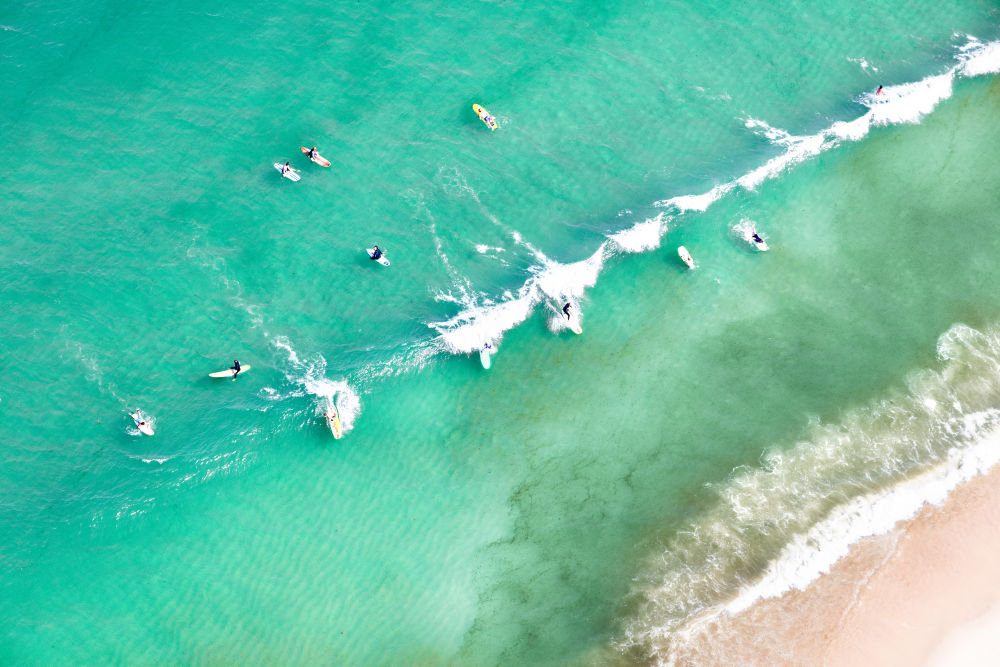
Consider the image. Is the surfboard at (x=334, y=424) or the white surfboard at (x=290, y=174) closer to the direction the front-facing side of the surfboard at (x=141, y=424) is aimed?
the surfboard

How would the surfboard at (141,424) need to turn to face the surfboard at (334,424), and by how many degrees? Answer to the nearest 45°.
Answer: approximately 45° to its left

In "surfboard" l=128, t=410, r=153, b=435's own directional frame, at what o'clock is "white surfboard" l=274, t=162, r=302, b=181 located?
The white surfboard is roughly at 8 o'clock from the surfboard.

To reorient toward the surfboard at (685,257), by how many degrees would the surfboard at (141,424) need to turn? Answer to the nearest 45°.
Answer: approximately 45° to its left

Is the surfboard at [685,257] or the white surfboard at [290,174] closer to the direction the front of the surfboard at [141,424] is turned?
the surfboard

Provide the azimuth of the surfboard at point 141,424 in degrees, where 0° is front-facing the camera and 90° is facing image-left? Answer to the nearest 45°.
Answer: approximately 315°

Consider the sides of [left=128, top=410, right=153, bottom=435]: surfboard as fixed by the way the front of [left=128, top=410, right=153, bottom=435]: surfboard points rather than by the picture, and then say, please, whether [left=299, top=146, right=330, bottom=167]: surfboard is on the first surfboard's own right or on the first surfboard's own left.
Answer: on the first surfboard's own left

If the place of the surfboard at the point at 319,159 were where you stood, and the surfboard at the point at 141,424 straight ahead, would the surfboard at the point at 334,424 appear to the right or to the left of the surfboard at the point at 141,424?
left
